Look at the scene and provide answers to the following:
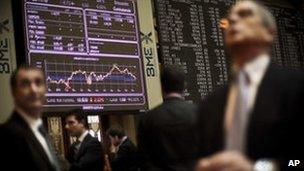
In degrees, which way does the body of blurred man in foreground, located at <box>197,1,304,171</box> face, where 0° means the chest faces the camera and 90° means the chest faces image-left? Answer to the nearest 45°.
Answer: approximately 45°

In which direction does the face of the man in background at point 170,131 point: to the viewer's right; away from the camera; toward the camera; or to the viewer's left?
away from the camera

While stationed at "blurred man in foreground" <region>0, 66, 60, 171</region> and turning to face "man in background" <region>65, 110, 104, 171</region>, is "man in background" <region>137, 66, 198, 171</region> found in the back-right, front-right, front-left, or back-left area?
front-right

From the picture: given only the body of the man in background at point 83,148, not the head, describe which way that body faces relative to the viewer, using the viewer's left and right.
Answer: facing the viewer and to the left of the viewer

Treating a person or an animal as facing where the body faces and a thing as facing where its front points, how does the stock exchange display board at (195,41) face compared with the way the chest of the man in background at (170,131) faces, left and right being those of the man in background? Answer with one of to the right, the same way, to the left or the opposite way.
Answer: the opposite way

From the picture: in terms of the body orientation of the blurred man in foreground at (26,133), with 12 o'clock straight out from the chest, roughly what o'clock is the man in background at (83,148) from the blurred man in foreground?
The man in background is roughly at 8 o'clock from the blurred man in foreground.

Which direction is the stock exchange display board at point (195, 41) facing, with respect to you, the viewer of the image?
facing the viewer

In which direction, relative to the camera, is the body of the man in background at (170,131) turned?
away from the camera
